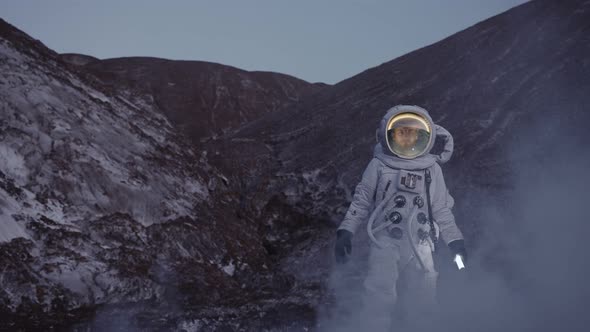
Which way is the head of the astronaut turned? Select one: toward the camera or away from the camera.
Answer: toward the camera

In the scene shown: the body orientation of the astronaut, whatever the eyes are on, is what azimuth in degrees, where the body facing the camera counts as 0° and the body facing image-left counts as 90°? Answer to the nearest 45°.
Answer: approximately 0°
